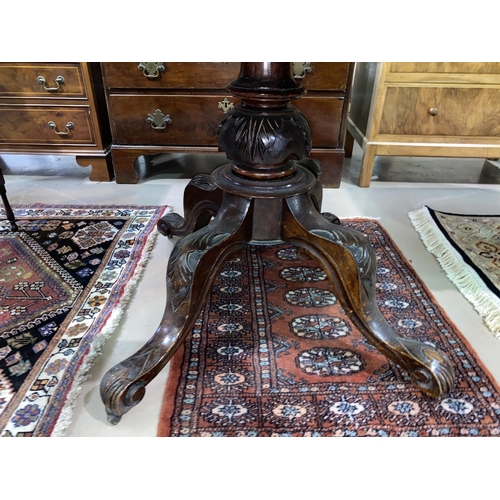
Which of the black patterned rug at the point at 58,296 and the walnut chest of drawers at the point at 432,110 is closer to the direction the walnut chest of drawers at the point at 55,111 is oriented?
the black patterned rug

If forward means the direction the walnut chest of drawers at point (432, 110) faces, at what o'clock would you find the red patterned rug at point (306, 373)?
The red patterned rug is roughly at 12 o'clock from the walnut chest of drawers.

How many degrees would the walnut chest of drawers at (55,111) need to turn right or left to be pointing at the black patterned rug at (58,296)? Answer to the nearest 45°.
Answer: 0° — it already faces it

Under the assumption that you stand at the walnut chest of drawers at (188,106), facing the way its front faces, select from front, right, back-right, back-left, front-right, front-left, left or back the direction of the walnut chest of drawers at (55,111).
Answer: right

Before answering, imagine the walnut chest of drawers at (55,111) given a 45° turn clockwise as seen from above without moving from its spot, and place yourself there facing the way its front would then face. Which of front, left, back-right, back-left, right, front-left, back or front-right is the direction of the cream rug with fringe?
left

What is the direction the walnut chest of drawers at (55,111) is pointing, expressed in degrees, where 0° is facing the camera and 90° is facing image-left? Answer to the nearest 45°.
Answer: approximately 0°

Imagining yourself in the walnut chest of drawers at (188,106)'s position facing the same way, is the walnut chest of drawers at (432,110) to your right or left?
on your left

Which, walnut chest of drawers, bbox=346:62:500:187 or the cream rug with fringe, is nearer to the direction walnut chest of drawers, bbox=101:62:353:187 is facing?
the cream rug with fringe

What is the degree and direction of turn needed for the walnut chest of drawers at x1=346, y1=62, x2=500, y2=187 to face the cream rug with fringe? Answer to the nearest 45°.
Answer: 0° — it already faces it

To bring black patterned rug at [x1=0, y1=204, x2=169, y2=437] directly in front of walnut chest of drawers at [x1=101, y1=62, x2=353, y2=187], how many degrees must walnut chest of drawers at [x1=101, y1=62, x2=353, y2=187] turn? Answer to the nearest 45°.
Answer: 0° — it already faces it

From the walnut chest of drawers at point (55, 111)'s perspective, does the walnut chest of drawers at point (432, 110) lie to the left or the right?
on its left

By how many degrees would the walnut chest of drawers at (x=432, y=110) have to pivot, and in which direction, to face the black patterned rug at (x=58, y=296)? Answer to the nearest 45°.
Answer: approximately 45° to its right
